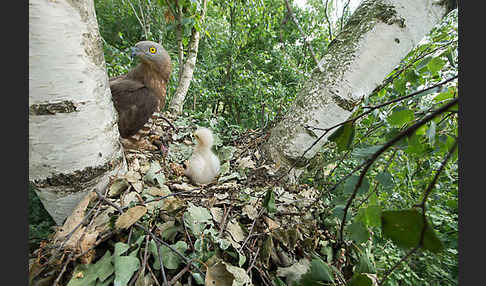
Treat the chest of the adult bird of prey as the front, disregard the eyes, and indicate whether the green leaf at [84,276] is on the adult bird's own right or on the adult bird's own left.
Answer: on the adult bird's own right

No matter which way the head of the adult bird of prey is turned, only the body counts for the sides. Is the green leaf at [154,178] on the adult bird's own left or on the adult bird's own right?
on the adult bird's own right

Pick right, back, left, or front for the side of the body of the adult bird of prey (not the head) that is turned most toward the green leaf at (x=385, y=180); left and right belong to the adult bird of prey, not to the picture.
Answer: right

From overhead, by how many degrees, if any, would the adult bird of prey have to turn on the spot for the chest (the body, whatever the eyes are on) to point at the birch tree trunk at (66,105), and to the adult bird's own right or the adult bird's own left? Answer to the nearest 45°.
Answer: approximately 90° to the adult bird's own right

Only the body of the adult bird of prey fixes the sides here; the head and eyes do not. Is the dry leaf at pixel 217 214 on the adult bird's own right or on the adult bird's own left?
on the adult bird's own right

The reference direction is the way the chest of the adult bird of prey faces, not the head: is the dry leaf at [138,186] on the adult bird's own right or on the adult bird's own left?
on the adult bird's own right

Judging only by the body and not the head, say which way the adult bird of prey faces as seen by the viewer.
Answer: to the viewer's right

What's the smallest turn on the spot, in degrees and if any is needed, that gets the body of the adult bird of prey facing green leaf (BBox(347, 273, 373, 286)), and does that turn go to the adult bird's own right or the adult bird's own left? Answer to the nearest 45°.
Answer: approximately 90° to the adult bird's own right

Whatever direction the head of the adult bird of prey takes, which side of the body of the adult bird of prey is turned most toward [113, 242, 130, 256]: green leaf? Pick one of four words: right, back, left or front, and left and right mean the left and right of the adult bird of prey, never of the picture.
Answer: right
